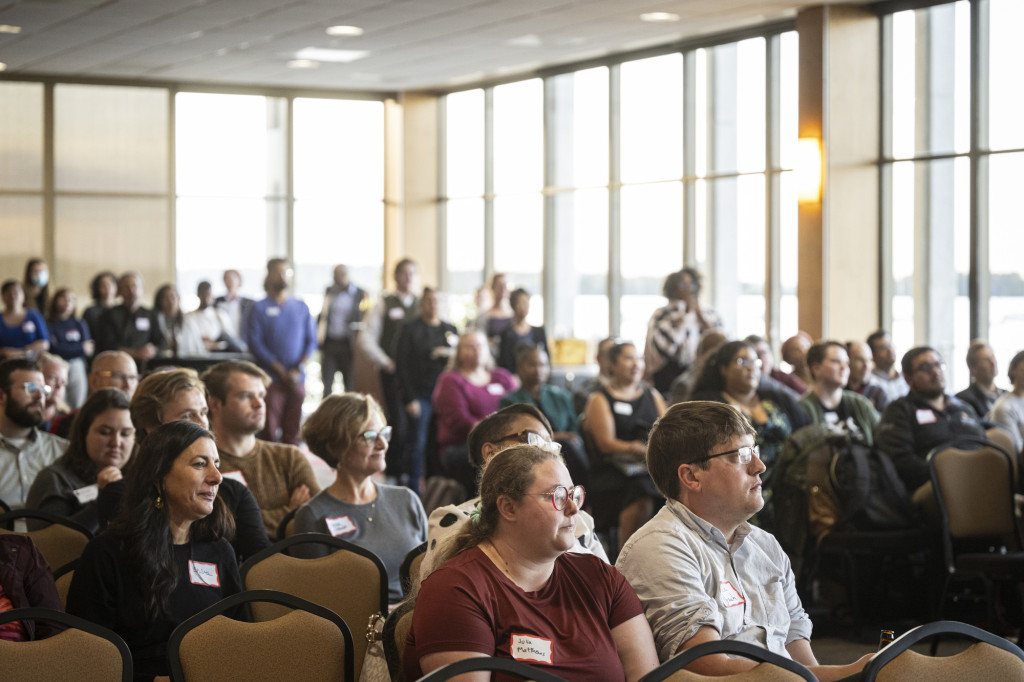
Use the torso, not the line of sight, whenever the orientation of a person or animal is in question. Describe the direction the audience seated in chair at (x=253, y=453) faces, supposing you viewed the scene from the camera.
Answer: facing the viewer and to the right of the viewer

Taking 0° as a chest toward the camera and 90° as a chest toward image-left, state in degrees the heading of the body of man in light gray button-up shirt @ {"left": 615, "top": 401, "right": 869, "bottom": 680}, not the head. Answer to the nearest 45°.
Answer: approximately 315°

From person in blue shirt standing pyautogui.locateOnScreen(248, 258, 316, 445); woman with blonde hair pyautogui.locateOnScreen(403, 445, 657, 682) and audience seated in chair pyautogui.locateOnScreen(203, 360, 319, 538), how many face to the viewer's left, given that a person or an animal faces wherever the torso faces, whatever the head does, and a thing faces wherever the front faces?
0

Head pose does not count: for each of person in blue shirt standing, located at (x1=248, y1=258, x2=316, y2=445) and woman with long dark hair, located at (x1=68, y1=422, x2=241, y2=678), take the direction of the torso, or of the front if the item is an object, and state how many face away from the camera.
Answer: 0

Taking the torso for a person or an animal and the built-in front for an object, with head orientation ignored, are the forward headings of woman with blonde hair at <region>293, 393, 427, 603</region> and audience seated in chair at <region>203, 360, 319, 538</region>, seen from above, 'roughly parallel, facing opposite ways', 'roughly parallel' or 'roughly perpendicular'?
roughly parallel

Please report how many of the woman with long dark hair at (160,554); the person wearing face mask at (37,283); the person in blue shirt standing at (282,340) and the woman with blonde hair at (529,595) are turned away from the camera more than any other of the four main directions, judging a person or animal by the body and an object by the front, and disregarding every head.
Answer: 0

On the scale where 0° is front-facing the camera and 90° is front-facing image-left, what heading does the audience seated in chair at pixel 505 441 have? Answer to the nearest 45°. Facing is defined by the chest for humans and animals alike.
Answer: approximately 315°

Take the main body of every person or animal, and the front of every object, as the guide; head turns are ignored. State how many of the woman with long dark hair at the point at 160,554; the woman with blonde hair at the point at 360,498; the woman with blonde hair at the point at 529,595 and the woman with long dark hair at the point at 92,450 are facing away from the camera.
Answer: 0

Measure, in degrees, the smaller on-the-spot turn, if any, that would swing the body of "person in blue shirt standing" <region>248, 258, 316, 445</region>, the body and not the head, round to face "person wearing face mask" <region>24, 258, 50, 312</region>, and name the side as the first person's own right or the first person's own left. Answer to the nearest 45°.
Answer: approximately 135° to the first person's own right

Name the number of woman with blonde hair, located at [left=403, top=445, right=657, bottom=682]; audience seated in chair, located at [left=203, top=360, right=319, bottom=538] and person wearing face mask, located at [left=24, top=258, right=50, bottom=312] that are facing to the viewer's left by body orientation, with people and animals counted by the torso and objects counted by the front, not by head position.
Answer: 0

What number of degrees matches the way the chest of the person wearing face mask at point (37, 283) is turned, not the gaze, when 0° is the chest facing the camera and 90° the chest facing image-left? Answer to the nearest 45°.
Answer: approximately 315°
